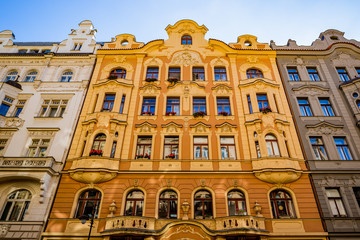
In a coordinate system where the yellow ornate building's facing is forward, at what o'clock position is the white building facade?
The white building facade is roughly at 3 o'clock from the yellow ornate building.

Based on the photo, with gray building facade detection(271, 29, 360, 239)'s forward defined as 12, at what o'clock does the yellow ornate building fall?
The yellow ornate building is roughly at 2 o'clock from the gray building facade.

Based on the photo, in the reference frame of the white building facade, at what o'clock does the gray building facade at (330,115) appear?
The gray building facade is roughly at 10 o'clock from the white building facade.

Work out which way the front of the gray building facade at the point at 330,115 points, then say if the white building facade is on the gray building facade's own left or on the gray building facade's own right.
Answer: on the gray building facade's own right

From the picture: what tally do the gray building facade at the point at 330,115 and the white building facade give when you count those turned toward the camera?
2

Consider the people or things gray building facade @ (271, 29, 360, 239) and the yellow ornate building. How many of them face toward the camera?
2

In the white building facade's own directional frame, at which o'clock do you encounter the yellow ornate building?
The yellow ornate building is roughly at 10 o'clock from the white building facade.

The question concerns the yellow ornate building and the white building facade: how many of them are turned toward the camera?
2

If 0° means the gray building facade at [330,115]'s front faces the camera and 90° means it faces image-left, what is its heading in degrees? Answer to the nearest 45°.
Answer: approximately 0°

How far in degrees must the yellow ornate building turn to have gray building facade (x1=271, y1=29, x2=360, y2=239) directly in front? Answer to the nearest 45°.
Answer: approximately 90° to its left
